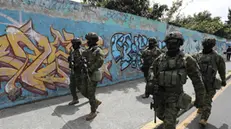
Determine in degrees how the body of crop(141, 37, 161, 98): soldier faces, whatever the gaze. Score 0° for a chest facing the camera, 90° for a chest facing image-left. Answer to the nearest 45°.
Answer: approximately 45°

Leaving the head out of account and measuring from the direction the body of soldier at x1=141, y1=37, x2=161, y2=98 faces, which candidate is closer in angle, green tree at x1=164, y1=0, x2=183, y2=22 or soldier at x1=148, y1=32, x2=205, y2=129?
the soldier

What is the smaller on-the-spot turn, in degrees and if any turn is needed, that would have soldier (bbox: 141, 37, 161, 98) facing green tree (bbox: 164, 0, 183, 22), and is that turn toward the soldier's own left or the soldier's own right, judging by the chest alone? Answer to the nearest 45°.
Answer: approximately 135° to the soldier's own right

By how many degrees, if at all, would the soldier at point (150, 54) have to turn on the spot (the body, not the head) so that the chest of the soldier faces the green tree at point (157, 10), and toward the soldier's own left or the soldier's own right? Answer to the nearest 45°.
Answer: approximately 135° to the soldier's own right

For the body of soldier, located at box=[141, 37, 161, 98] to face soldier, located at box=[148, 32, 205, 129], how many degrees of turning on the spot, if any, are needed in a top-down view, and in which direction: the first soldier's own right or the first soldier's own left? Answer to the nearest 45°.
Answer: approximately 45° to the first soldier's own left

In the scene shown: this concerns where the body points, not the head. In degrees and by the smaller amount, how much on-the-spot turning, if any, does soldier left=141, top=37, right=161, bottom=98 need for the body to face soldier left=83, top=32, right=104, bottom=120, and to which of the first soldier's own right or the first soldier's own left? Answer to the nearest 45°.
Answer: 0° — they already face them

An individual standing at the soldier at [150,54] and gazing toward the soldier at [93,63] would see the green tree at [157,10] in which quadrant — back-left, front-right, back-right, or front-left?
back-right

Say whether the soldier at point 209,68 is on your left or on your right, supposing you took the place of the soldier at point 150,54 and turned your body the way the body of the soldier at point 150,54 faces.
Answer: on your left
